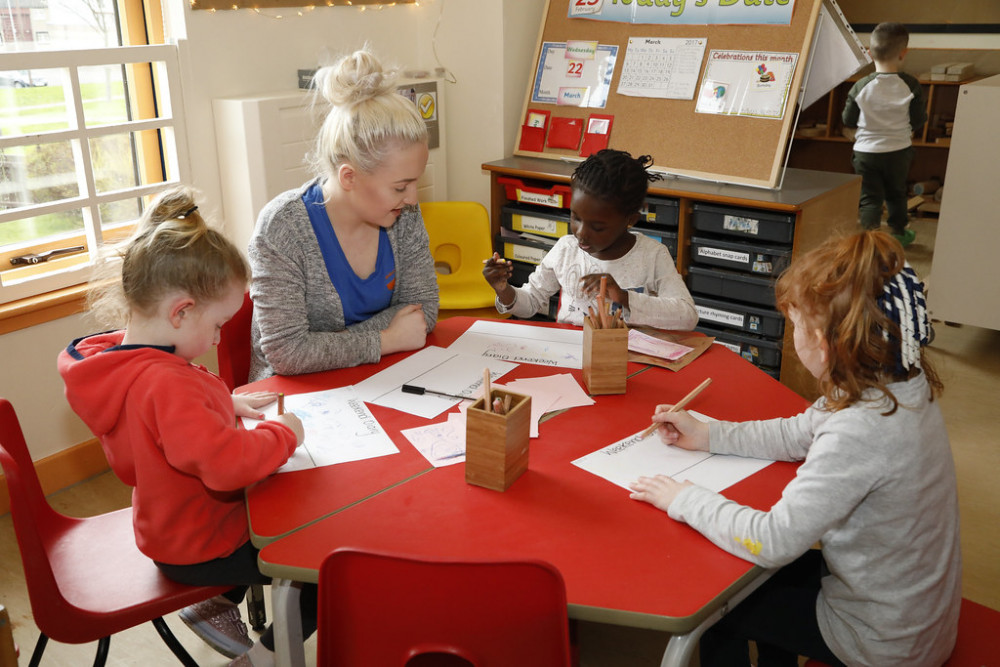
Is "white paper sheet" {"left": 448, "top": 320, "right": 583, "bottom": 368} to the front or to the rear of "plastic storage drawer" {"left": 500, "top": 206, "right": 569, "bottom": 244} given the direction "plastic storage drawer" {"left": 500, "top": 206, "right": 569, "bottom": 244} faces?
to the front

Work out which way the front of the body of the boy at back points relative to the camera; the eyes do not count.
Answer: away from the camera

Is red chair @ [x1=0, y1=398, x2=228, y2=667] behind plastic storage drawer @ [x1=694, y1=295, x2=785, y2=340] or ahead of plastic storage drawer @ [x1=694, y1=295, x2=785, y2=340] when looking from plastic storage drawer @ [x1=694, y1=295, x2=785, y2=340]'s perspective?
ahead

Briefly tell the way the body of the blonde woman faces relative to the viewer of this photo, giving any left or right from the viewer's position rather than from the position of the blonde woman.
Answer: facing the viewer and to the right of the viewer

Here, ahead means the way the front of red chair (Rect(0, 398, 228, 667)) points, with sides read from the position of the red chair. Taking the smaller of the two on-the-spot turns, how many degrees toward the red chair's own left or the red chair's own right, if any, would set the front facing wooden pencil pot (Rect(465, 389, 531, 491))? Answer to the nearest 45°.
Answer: approximately 45° to the red chair's own right

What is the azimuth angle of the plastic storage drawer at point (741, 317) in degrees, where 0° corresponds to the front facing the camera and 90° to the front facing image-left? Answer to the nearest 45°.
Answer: approximately 45°

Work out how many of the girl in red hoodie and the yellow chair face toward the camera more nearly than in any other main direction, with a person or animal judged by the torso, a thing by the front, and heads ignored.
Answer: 1

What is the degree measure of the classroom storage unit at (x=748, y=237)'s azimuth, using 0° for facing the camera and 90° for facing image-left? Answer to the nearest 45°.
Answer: approximately 45°

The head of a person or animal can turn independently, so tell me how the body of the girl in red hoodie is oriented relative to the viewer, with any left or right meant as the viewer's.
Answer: facing to the right of the viewer

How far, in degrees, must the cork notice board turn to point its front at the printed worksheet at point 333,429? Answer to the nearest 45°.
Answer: approximately 45° to its left

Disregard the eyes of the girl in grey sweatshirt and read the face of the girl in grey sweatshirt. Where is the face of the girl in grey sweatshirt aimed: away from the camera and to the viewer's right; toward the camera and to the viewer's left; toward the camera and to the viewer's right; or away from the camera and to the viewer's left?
away from the camera and to the viewer's left

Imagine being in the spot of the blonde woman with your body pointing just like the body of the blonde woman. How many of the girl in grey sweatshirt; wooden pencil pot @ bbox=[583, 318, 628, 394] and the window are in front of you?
2

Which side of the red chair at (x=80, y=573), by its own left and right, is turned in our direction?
right

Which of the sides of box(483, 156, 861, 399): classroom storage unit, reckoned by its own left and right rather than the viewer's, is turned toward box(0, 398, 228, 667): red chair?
front

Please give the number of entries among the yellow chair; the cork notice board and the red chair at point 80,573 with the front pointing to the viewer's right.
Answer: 1

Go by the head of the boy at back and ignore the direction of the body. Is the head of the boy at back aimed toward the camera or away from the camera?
away from the camera

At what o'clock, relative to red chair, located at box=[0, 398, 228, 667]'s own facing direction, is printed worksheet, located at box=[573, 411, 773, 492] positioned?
The printed worksheet is roughly at 1 o'clock from the red chair.
